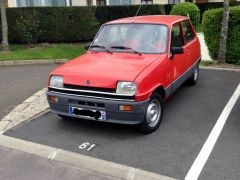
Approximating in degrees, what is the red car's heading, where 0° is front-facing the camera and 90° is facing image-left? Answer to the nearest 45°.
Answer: approximately 45°

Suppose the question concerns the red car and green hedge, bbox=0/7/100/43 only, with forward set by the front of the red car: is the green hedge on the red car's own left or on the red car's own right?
on the red car's own right

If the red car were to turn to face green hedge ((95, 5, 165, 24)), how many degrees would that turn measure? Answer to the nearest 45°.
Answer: approximately 135° to its right

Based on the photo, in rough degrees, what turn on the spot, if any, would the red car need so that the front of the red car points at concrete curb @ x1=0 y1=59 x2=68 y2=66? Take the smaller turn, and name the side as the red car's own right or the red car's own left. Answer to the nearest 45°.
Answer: approximately 90° to the red car's own right

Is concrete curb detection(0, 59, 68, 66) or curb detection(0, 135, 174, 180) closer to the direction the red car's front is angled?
the curb

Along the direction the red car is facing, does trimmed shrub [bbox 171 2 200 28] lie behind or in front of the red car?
behind
